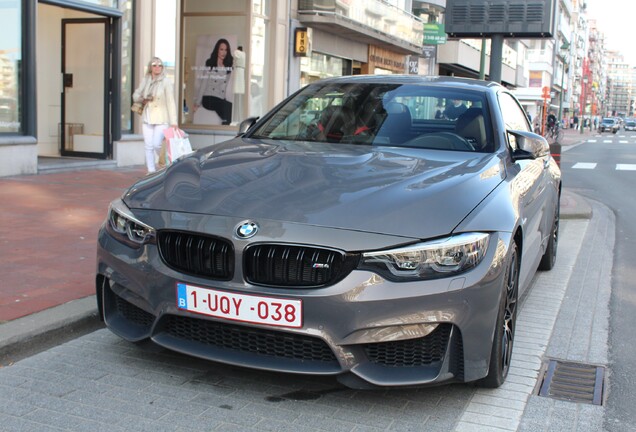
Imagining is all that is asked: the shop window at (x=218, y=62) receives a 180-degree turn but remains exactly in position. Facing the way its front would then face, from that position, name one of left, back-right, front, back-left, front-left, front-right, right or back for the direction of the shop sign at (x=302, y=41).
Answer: front-right

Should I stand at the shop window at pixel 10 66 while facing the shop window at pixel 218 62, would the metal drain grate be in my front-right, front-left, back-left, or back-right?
back-right

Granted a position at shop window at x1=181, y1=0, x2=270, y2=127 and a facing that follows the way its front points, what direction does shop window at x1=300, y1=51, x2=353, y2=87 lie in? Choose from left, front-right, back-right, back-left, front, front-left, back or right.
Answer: back-left

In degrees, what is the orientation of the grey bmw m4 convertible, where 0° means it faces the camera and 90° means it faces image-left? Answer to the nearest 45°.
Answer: approximately 45°

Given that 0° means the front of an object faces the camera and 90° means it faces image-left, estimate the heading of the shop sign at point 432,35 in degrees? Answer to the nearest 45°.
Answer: approximately 0°

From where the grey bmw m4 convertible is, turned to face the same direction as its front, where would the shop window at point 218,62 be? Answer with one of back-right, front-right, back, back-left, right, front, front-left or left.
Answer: back-right

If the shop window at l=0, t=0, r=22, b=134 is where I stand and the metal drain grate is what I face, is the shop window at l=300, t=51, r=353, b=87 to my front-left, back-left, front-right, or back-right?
back-left
